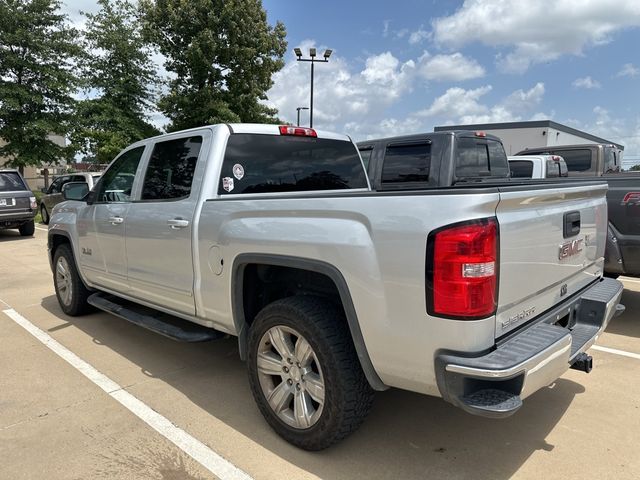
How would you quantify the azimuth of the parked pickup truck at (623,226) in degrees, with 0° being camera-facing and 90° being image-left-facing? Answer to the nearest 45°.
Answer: approximately 135°

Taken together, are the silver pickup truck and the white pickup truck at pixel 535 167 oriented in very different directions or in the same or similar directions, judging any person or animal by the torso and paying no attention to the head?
same or similar directions

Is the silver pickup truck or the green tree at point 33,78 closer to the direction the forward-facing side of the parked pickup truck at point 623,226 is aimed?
the green tree

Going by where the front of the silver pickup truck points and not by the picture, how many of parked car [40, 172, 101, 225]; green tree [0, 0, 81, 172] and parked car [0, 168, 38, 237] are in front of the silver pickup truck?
3

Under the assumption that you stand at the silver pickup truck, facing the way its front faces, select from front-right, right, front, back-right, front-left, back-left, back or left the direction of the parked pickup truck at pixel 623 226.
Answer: right

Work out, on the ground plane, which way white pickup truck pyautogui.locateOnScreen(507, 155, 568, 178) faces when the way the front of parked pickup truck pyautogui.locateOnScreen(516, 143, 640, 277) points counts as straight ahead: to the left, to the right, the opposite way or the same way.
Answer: the same way

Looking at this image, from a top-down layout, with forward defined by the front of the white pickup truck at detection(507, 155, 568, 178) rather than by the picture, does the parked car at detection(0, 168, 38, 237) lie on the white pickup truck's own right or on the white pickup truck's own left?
on the white pickup truck's own left

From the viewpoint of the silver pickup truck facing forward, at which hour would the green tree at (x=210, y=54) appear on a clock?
The green tree is roughly at 1 o'clock from the silver pickup truck.

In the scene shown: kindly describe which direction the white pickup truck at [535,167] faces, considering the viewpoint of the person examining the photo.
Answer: facing away from the viewer and to the left of the viewer

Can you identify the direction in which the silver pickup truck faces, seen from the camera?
facing away from the viewer and to the left of the viewer

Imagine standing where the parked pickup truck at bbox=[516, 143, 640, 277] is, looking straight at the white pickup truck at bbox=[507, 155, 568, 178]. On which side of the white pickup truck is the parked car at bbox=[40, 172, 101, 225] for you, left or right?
left

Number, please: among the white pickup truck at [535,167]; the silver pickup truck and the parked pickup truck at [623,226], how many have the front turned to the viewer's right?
0

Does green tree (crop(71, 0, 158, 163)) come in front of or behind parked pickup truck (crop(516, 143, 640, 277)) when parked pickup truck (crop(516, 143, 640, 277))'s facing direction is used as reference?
in front

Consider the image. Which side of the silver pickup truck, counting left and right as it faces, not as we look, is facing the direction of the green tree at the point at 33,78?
front
